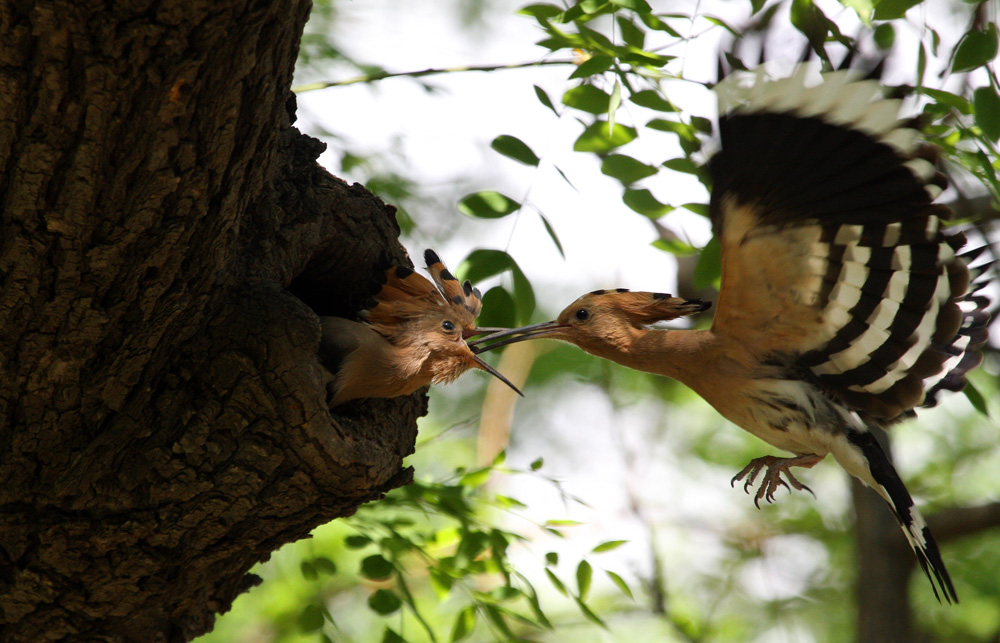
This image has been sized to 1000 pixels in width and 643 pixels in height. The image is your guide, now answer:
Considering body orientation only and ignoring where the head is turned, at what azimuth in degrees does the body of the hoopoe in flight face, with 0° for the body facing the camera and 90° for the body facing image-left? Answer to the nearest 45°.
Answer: approximately 90°

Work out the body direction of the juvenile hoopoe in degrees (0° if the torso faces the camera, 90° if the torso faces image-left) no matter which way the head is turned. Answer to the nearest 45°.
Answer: approximately 270°

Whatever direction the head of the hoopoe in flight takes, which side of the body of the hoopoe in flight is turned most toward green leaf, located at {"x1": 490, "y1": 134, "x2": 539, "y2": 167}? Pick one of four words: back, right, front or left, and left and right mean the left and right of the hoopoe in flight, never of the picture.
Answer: front

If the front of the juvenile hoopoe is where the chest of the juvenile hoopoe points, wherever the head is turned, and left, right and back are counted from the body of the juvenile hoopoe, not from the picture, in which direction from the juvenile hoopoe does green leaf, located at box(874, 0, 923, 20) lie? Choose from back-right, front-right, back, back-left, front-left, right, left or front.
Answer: front-right

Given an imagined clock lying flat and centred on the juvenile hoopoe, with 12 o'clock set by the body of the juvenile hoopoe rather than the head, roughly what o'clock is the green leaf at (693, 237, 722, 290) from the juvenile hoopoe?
The green leaf is roughly at 12 o'clock from the juvenile hoopoe.

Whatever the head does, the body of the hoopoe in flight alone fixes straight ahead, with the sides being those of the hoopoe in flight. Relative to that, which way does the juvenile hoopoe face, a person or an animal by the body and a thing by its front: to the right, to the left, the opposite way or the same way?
the opposite way

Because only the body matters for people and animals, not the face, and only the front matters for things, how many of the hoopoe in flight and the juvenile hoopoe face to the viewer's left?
1
